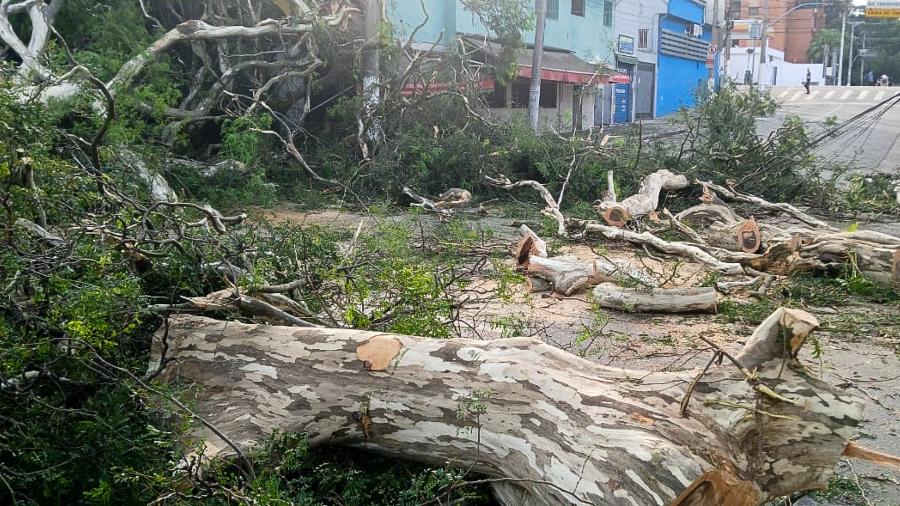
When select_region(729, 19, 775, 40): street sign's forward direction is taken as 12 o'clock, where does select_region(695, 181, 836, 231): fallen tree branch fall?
The fallen tree branch is roughly at 12 o'clock from the street sign.

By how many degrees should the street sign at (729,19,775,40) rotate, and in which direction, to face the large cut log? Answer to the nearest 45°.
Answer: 0° — it already faces it

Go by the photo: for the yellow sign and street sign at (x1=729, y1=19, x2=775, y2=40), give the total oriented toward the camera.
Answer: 2

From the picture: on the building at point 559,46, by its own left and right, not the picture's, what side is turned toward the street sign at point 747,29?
left

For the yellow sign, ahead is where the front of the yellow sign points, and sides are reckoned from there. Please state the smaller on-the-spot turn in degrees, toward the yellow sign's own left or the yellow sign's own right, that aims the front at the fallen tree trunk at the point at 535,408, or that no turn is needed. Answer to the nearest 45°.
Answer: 0° — it already faces it

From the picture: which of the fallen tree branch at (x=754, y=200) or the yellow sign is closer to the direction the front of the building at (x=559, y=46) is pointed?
the fallen tree branch

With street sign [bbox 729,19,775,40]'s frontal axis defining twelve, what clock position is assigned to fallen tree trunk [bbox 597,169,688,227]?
The fallen tree trunk is roughly at 12 o'clock from the street sign.

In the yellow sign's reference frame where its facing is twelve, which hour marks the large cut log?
The large cut log is roughly at 12 o'clock from the yellow sign.
